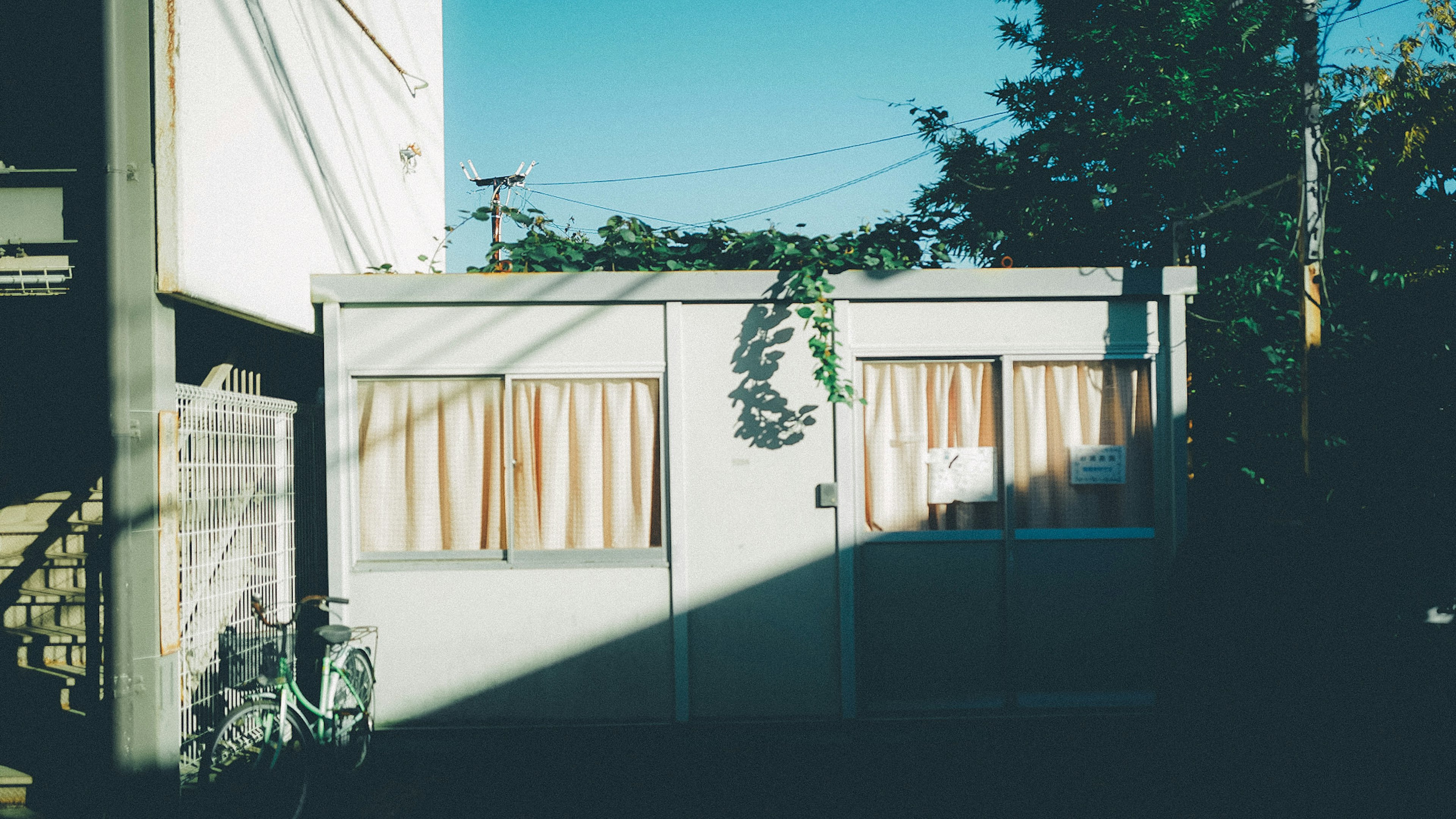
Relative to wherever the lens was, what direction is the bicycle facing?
facing the viewer and to the left of the viewer

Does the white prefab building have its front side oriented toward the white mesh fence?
no

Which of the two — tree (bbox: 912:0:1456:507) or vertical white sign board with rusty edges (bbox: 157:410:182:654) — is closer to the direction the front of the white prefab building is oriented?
the vertical white sign board with rusty edges

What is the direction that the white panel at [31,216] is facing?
toward the camera

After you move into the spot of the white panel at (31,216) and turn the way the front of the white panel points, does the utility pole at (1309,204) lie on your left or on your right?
on your left

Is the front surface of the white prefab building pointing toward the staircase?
no

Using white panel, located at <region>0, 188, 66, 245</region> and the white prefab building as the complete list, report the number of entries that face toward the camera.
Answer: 2
